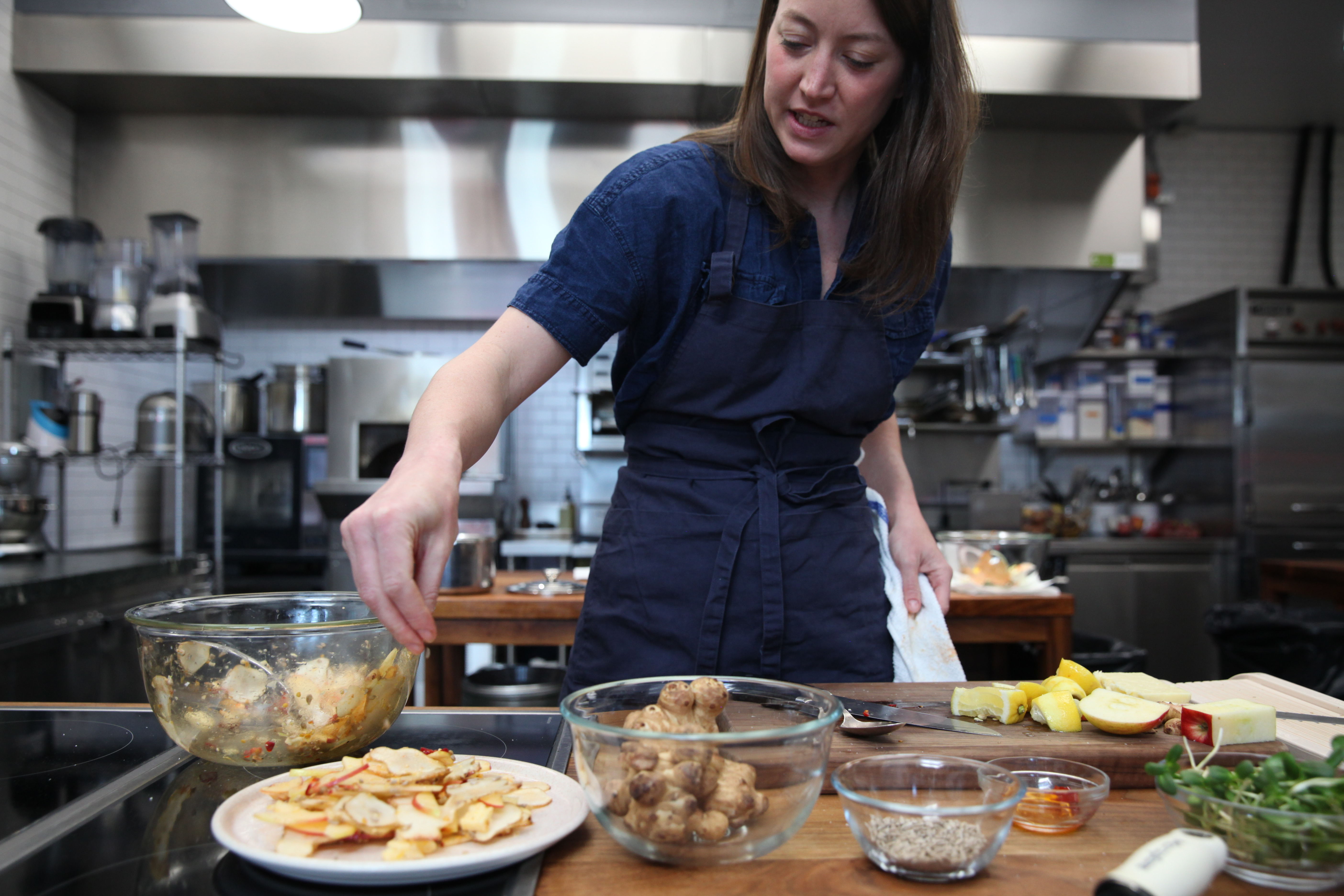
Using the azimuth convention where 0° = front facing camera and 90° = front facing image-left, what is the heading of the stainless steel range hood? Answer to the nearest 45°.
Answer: approximately 0°

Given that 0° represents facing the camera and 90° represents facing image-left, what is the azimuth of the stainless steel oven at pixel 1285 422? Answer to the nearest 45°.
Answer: approximately 0°

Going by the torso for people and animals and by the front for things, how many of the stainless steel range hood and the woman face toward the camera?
2

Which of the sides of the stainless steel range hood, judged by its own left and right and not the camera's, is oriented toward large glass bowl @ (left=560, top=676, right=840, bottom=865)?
front

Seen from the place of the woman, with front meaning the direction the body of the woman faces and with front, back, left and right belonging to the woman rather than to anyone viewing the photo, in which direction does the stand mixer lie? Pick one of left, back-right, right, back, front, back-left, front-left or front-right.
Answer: back-right

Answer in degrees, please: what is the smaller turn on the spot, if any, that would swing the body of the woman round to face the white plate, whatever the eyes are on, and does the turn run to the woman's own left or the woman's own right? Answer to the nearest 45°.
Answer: approximately 45° to the woman's own right

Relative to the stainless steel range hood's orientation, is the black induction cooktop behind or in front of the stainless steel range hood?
in front

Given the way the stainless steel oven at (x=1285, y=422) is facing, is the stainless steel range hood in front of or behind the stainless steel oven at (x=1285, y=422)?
in front
